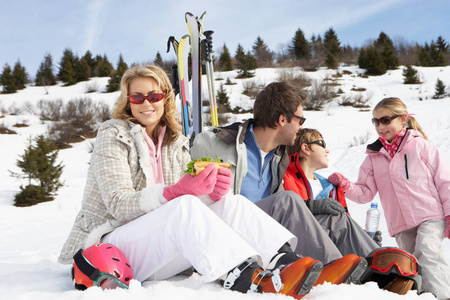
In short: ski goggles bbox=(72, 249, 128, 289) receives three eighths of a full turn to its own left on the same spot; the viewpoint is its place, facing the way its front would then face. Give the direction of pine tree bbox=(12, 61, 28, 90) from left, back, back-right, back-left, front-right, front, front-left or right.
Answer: front

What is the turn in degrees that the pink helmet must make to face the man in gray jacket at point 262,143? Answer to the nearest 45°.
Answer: approximately 90° to its left

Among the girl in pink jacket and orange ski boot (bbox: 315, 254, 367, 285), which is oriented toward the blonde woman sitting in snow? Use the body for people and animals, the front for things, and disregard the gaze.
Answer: the girl in pink jacket

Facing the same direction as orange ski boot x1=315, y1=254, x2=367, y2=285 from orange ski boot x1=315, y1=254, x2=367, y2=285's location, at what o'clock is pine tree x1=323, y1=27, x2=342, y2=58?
The pine tree is roughly at 9 o'clock from the orange ski boot.

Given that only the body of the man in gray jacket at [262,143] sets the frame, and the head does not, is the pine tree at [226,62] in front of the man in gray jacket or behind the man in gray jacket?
behind

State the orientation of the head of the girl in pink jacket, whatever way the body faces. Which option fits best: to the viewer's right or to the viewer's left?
to the viewer's left

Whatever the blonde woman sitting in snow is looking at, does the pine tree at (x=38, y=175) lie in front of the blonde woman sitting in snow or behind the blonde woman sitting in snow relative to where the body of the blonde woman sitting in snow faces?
behind

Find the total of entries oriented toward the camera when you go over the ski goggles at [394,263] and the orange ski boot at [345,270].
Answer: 1

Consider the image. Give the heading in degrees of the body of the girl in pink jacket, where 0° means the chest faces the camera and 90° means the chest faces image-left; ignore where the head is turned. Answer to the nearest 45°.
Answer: approximately 45°
